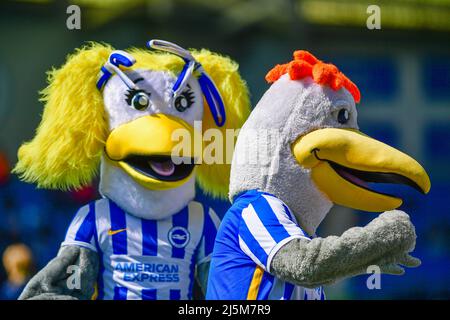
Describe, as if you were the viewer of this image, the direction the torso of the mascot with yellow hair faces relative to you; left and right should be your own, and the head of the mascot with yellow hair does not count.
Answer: facing the viewer
